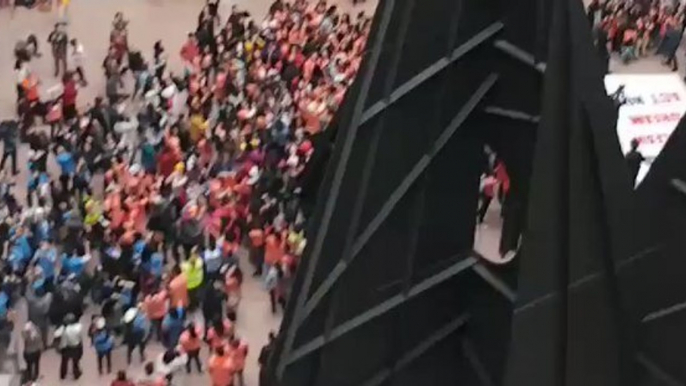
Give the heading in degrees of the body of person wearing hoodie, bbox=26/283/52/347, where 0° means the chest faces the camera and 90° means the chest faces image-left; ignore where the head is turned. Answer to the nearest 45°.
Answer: approximately 180°

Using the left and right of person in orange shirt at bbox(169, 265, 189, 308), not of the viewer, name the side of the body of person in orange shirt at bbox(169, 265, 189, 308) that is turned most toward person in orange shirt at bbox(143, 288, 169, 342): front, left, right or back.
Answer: left

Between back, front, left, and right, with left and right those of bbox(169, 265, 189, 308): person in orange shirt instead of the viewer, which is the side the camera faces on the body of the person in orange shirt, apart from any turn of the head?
back

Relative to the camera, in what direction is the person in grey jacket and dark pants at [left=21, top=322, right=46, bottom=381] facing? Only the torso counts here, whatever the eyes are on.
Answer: away from the camera

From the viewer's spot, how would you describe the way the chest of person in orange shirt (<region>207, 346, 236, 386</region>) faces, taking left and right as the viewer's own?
facing away from the viewer

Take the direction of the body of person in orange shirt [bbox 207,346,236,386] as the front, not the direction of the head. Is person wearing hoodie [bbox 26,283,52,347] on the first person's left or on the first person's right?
on the first person's left

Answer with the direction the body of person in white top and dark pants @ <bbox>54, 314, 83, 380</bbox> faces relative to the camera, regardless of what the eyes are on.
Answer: away from the camera

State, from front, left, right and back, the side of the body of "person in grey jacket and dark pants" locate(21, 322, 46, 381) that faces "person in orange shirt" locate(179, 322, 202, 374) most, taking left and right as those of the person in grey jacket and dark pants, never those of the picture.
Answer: right

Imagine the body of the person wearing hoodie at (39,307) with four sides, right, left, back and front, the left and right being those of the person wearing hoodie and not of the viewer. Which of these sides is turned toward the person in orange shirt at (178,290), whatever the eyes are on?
right
